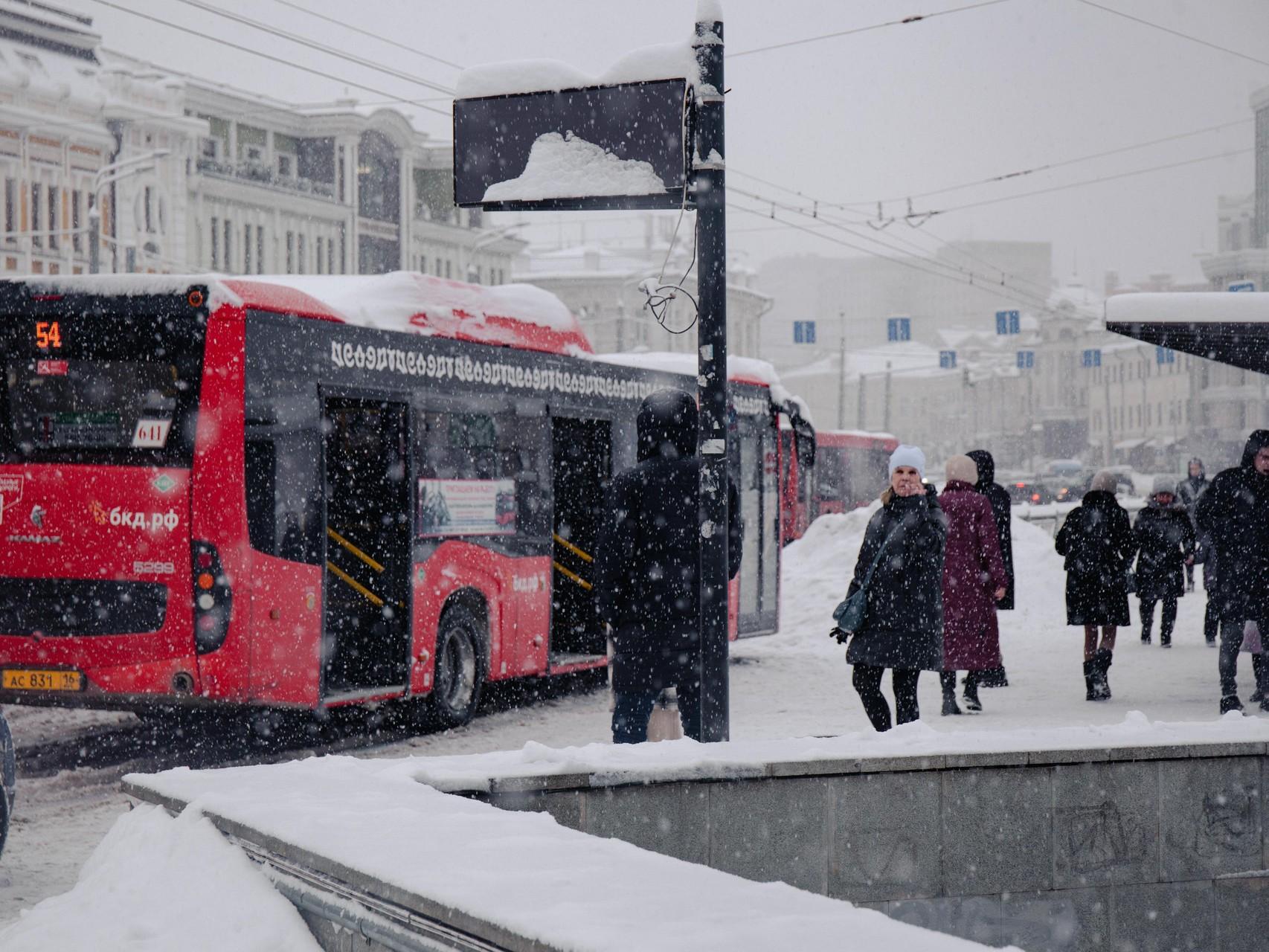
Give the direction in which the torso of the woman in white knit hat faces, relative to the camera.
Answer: toward the camera

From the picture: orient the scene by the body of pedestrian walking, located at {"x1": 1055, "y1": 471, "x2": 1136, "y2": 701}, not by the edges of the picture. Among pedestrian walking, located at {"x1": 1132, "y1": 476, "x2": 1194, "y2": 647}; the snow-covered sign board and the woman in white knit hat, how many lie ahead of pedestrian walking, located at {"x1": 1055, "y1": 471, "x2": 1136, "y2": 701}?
1

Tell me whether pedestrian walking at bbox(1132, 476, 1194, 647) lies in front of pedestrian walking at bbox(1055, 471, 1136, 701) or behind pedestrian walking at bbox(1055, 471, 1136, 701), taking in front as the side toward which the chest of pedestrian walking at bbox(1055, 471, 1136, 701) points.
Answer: in front

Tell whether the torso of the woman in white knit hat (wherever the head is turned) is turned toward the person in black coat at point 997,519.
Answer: no

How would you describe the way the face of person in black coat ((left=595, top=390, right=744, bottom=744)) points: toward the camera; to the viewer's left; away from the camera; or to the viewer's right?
away from the camera

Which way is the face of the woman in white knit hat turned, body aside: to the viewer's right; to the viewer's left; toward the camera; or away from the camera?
toward the camera

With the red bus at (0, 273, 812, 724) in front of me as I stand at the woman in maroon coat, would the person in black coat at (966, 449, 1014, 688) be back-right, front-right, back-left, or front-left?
front-right

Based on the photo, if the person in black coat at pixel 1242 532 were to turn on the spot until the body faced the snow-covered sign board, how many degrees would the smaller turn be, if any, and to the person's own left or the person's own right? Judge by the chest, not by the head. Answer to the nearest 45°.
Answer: approximately 90° to the person's own right

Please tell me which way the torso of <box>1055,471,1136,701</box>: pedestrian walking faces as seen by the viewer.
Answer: away from the camera

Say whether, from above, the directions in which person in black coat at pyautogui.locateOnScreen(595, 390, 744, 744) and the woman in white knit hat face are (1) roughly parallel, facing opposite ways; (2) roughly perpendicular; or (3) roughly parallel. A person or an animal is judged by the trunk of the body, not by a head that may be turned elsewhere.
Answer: roughly parallel, facing opposite ways

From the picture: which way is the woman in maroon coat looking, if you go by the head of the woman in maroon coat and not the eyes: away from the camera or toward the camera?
away from the camera

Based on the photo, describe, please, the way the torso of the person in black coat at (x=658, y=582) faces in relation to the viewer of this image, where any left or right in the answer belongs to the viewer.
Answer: facing away from the viewer
